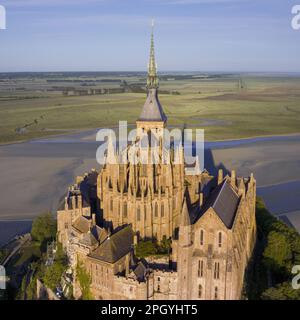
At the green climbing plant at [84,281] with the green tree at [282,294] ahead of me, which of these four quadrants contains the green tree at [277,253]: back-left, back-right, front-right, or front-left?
front-left
